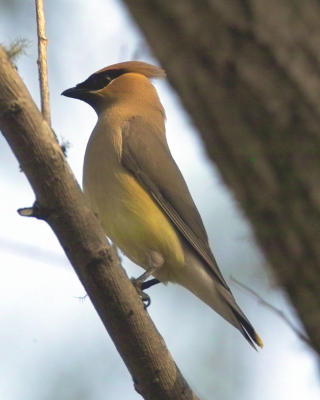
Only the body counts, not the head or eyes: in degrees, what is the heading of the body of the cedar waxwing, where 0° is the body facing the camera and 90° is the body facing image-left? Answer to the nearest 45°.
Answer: approximately 90°
